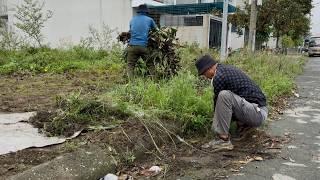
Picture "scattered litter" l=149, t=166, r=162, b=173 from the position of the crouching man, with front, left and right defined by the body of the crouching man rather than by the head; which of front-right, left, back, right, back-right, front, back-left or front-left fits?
front-left

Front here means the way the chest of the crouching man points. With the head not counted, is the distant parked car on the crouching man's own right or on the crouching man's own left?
on the crouching man's own right

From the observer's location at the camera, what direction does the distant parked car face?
facing the viewer

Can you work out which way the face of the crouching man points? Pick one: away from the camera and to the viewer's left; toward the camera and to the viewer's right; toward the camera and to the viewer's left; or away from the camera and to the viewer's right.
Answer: toward the camera and to the viewer's left

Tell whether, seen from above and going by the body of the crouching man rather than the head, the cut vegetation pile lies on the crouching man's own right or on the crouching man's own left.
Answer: on the crouching man's own right

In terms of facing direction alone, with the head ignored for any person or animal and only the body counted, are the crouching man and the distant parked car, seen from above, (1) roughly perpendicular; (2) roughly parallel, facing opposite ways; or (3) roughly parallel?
roughly perpendicular

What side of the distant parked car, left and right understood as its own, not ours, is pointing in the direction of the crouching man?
front

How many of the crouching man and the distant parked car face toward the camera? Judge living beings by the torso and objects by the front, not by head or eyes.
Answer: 1

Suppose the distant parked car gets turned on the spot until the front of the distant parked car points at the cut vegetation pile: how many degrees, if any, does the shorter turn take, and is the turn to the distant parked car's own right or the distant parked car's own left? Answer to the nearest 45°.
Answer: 0° — it already faces it

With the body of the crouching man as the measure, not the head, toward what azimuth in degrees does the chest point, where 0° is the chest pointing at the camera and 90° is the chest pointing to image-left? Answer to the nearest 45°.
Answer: approximately 90°

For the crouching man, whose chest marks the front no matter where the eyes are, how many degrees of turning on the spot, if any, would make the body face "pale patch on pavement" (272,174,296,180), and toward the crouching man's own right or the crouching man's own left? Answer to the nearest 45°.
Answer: approximately 135° to the crouching man's own left

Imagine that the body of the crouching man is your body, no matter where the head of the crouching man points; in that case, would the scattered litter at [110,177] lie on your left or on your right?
on your left

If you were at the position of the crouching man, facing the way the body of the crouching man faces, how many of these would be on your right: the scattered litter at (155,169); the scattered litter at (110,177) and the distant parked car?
1

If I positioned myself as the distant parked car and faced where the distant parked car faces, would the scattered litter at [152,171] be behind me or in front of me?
in front

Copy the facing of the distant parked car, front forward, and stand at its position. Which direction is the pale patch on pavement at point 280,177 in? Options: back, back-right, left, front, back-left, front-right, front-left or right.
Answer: front

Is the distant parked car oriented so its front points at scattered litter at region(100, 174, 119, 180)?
yes

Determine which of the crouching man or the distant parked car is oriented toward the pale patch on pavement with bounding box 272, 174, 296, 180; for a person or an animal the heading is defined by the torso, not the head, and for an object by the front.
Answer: the distant parked car

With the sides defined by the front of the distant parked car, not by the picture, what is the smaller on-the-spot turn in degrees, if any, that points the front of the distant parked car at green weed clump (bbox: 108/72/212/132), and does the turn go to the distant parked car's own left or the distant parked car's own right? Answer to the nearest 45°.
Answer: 0° — it already faces it
